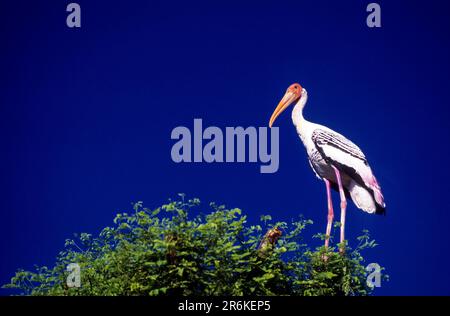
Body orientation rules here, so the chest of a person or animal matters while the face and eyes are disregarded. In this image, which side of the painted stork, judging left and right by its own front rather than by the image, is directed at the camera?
left
